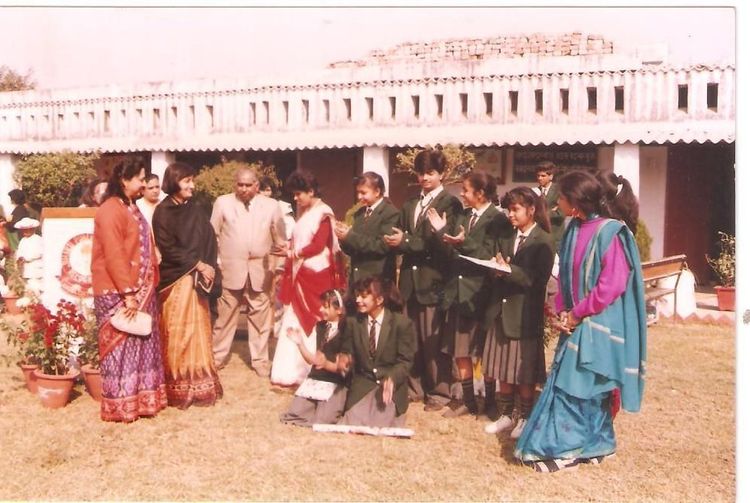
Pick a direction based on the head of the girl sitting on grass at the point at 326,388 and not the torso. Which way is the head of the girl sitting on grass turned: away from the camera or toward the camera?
toward the camera

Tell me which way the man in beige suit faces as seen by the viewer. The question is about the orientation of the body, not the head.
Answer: toward the camera

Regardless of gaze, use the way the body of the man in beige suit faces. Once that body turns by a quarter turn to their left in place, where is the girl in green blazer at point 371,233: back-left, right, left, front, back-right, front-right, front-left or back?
front-right

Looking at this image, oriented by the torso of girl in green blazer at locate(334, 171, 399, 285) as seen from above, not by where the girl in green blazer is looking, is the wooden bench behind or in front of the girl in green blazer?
behind

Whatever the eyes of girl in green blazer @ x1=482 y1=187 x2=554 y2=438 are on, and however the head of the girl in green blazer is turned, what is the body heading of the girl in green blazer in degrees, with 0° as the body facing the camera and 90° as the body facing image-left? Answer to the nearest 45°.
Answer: approximately 45°

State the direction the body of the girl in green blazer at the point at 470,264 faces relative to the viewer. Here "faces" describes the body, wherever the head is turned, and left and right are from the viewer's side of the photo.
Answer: facing the viewer and to the left of the viewer

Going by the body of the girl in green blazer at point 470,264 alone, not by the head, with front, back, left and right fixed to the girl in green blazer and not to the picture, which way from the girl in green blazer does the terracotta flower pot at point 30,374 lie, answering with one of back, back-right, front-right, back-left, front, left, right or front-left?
front-right

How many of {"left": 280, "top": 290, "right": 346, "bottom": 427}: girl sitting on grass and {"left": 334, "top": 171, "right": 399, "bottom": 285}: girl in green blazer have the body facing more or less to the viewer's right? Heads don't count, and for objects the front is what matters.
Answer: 0

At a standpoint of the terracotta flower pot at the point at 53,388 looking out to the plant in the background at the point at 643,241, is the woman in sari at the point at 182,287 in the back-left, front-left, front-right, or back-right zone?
front-right

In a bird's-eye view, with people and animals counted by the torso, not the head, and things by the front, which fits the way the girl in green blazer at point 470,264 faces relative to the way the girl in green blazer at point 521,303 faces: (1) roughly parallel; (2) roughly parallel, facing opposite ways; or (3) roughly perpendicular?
roughly parallel

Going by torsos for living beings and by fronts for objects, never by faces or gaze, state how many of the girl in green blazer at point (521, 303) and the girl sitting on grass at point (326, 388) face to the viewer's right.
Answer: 0

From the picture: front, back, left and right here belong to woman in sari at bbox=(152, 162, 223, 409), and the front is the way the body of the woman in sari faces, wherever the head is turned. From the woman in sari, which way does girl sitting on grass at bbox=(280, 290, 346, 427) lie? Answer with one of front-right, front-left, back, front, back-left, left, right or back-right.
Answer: front

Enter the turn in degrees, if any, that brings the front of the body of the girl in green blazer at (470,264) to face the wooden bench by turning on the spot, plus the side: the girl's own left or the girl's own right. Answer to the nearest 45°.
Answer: approximately 180°

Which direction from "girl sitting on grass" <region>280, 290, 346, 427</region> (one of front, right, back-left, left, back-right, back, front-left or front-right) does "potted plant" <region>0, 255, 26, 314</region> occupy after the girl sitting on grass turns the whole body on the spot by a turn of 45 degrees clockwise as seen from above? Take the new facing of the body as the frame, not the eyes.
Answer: front-right

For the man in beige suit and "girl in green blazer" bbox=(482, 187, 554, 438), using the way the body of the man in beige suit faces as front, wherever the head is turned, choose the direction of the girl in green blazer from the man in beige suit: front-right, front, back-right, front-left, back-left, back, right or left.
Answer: front-left

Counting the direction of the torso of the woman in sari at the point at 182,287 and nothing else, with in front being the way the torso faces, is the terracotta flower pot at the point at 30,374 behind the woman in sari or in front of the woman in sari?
behind
